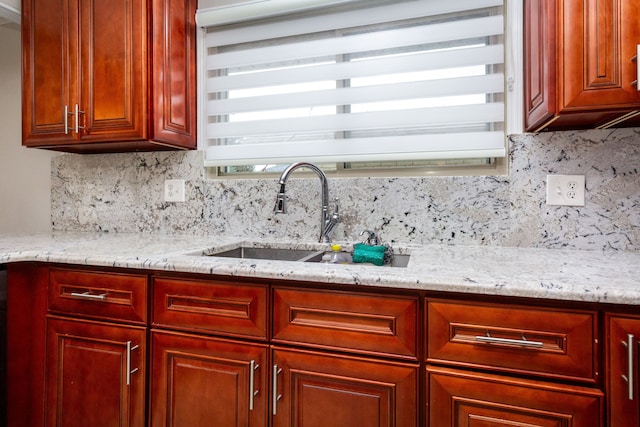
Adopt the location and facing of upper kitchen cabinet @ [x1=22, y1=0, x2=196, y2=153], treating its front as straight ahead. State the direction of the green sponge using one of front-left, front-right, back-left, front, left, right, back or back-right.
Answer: left

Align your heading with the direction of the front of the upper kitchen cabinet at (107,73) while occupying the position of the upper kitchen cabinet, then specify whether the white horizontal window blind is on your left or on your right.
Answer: on your left

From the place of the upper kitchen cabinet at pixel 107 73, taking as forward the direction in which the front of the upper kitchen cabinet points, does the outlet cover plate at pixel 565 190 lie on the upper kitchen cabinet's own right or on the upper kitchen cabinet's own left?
on the upper kitchen cabinet's own left

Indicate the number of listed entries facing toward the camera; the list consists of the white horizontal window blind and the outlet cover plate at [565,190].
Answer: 2

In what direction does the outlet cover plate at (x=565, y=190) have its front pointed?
toward the camera

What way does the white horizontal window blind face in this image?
toward the camera

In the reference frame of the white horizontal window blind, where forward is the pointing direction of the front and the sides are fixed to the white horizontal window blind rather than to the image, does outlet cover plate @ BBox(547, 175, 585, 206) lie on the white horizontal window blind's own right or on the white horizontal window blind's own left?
on the white horizontal window blind's own left

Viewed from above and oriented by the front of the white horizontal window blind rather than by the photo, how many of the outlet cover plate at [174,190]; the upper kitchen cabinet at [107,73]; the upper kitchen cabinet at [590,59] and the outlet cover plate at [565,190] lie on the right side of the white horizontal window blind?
2

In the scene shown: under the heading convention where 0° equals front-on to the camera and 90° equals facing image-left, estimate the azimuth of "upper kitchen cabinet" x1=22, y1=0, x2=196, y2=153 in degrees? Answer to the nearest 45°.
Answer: approximately 45°
